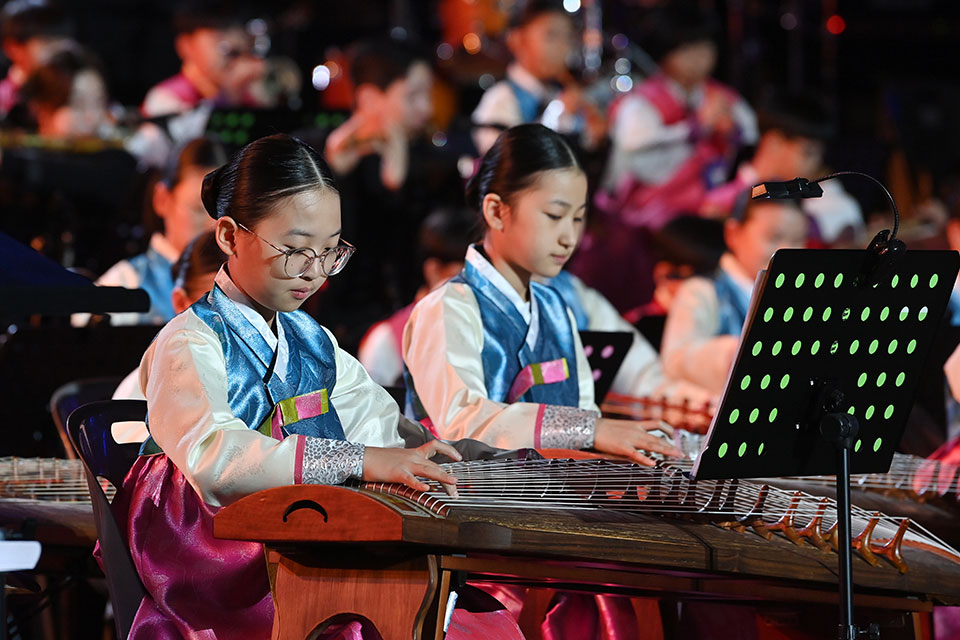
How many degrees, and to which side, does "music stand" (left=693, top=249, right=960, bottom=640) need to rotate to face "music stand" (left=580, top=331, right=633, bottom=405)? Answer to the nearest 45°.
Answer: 0° — it already faces it

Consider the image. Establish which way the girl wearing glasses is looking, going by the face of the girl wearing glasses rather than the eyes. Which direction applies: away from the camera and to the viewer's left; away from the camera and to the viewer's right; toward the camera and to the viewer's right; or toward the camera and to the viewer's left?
toward the camera and to the viewer's right

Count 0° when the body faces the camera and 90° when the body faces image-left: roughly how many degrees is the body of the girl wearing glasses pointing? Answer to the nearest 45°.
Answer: approximately 315°

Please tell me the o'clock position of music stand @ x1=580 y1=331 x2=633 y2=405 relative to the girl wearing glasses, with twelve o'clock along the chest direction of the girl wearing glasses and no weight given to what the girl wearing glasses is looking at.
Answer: The music stand is roughly at 9 o'clock from the girl wearing glasses.

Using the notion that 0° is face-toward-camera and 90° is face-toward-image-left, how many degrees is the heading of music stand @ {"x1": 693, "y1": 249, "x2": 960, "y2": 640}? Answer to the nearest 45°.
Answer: approximately 135°

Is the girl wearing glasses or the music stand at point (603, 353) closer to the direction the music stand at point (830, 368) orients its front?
the music stand

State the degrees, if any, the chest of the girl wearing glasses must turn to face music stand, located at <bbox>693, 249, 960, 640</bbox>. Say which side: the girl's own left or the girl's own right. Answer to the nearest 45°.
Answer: approximately 45° to the girl's own left

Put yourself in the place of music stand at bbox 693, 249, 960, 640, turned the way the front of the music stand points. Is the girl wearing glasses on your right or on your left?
on your left
